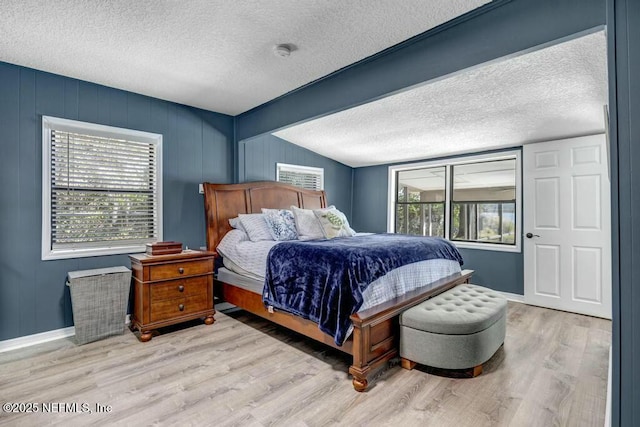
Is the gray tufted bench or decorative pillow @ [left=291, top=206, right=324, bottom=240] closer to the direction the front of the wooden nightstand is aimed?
the gray tufted bench

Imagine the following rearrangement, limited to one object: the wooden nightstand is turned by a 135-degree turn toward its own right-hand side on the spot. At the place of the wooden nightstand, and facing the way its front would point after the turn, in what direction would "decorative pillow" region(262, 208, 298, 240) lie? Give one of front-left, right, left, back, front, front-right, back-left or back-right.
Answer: back

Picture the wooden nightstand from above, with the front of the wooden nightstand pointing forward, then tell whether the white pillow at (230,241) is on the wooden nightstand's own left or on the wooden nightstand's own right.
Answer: on the wooden nightstand's own left

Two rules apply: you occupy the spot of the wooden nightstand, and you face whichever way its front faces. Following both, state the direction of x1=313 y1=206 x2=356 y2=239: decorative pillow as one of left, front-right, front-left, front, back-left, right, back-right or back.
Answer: front-left

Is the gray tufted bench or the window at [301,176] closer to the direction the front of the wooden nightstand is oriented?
the gray tufted bench

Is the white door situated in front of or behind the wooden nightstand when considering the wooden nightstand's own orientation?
in front

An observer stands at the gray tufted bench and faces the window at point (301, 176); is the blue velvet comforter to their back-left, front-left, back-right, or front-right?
front-left

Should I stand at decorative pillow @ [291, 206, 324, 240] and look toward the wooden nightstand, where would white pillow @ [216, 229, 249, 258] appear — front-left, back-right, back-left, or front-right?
front-right

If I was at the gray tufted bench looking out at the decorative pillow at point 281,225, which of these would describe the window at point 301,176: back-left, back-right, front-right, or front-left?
front-right

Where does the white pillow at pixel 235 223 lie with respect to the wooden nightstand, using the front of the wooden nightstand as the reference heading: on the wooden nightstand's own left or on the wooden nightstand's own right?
on the wooden nightstand's own left

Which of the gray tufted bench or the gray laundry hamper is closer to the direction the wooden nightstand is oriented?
the gray tufted bench
